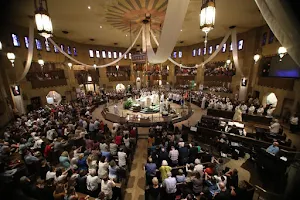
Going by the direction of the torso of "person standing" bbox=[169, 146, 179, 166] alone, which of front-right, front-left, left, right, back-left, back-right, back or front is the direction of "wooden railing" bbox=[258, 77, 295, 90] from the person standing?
front-right

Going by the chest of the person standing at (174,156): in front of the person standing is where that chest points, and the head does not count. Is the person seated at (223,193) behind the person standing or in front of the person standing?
behind

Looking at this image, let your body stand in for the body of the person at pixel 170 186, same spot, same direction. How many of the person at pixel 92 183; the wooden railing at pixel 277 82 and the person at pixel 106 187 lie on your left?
2

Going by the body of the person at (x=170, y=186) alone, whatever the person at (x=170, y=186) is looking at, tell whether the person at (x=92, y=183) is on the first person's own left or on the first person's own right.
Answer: on the first person's own left

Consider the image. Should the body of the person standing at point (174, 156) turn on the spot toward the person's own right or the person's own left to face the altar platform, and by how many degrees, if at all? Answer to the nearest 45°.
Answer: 0° — they already face it

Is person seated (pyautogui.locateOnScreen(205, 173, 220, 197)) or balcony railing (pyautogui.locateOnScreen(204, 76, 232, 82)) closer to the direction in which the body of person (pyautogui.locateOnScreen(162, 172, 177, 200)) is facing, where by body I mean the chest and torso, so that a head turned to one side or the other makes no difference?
the balcony railing

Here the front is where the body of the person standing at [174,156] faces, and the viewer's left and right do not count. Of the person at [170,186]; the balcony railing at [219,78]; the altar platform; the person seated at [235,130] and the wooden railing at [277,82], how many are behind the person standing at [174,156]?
1

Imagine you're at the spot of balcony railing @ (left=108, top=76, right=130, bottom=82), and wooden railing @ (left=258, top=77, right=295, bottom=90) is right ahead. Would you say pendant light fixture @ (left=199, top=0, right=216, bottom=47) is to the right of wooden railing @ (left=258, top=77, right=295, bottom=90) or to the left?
right

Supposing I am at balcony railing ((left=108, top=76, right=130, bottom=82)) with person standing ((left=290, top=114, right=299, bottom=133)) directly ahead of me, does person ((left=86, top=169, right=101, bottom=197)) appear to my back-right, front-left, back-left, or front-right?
front-right

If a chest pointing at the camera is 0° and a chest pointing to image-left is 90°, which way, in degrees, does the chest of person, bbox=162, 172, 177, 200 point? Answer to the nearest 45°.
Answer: approximately 180°

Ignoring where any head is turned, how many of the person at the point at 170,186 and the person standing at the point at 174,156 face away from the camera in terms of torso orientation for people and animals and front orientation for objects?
2

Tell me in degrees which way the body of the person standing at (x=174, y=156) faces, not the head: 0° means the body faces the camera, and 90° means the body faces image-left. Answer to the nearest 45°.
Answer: approximately 180°

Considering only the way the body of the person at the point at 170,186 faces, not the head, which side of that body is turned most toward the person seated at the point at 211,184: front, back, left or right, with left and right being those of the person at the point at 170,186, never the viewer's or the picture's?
right
